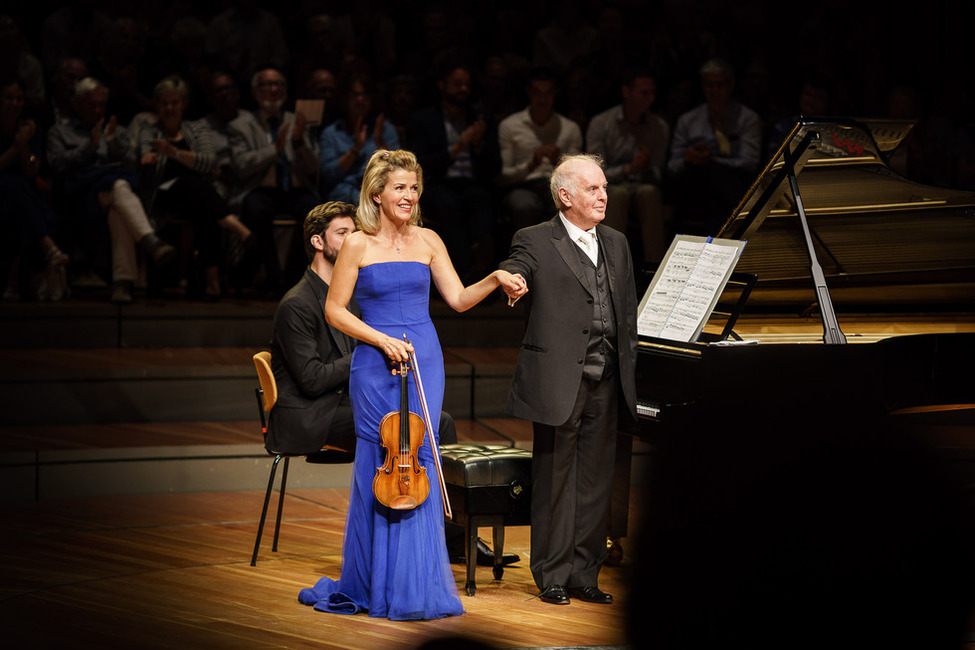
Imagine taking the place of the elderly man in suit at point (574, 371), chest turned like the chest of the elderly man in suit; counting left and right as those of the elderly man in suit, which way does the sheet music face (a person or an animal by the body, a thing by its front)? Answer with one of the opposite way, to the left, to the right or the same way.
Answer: to the right

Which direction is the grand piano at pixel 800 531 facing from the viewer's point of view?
to the viewer's left

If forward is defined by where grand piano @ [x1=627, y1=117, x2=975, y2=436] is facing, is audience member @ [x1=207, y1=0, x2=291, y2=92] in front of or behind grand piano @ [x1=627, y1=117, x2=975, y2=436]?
in front

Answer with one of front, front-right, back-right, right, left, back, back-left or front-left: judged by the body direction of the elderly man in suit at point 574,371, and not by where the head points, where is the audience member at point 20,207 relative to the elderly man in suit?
back

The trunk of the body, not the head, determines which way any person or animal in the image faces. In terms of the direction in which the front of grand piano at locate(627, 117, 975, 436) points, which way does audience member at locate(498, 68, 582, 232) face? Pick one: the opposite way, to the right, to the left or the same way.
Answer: to the left

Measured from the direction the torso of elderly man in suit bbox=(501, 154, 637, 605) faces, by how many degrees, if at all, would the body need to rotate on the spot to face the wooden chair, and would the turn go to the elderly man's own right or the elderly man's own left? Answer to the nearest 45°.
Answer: approximately 135° to the elderly man's own right

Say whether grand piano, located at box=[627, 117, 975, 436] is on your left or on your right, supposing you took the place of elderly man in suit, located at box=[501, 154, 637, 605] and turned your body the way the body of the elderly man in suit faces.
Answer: on your left

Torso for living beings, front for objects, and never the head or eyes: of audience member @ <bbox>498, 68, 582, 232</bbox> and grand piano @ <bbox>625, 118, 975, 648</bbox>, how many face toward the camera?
1

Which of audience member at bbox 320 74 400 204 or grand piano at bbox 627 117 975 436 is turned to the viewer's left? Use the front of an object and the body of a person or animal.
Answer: the grand piano

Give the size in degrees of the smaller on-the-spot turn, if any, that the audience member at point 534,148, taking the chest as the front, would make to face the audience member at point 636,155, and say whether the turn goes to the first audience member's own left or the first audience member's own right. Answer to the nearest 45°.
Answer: approximately 90° to the first audience member's own left
